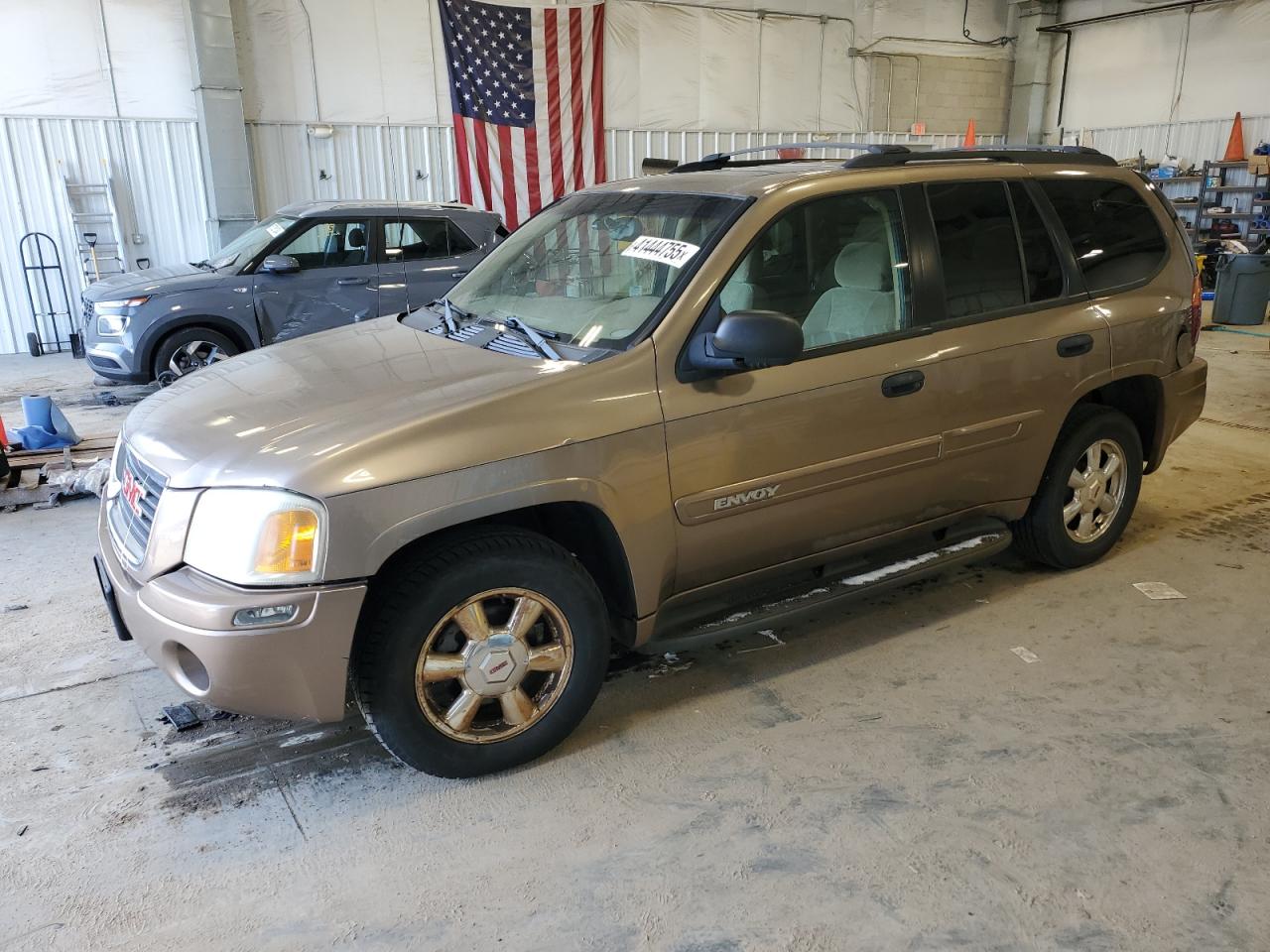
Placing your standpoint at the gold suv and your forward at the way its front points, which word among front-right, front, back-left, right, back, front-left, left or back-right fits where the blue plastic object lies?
right

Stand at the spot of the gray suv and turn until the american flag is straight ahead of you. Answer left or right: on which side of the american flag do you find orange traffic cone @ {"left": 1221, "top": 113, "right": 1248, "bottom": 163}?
right

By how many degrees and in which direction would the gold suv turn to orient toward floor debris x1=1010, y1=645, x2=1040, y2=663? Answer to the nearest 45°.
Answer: approximately 135° to its left

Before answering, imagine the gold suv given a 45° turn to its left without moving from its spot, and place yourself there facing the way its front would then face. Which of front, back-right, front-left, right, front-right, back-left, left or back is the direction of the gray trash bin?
back-left

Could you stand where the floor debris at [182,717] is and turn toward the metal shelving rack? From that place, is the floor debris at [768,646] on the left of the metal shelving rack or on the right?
right

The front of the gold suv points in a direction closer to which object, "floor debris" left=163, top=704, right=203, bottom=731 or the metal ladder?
the floor debris

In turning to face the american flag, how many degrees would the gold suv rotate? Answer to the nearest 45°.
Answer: approximately 135° to its right

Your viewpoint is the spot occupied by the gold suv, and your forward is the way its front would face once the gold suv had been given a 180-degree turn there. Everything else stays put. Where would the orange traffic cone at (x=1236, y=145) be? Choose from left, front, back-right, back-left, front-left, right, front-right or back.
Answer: front

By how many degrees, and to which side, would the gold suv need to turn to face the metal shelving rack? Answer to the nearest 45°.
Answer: approximately 180°

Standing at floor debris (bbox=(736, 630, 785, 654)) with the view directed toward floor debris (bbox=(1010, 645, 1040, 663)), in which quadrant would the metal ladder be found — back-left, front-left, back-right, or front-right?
back-left

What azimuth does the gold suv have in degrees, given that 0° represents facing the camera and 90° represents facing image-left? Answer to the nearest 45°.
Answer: approximately 45°
